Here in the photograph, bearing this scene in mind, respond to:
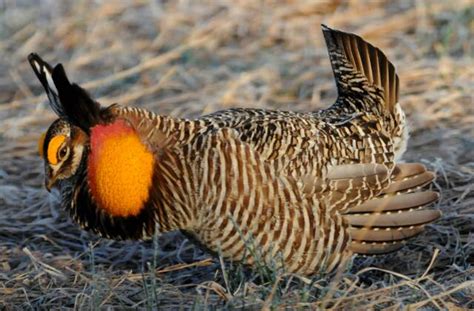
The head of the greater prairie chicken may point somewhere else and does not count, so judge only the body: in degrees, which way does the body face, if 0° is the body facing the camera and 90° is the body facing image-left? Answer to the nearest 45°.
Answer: approximately 90°
